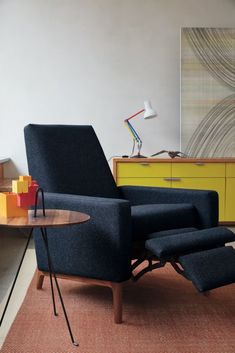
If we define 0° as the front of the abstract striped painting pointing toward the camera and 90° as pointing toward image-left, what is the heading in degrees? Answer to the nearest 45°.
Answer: approximately 0°

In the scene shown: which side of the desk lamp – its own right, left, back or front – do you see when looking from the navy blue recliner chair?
right

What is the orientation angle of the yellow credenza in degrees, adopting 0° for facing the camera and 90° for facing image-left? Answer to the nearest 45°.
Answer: approximately 0°

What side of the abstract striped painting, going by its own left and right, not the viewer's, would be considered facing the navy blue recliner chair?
front

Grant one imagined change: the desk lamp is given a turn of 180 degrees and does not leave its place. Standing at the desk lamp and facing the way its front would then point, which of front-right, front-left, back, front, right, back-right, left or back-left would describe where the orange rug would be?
left

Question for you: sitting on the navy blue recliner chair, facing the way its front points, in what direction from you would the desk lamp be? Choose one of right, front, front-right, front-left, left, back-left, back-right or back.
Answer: back-left

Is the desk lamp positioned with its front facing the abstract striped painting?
yes

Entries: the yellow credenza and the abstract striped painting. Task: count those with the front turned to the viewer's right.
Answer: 0

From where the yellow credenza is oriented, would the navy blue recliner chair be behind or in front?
in front

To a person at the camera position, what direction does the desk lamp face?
facing to the right of the viewer
